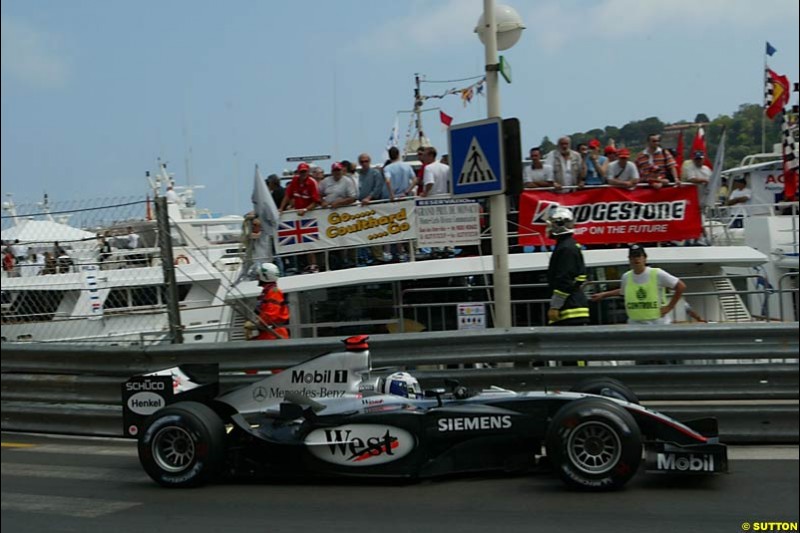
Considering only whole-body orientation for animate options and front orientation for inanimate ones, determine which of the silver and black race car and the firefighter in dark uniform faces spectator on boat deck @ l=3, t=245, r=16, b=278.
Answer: the firefighter in dark uniform

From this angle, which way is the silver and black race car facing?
to the viewer's right

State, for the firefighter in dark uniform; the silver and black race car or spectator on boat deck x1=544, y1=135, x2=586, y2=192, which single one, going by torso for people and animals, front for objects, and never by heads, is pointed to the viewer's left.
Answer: the firefighter in dark uniform

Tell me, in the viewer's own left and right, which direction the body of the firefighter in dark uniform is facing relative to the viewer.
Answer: facing to the left of the viewer

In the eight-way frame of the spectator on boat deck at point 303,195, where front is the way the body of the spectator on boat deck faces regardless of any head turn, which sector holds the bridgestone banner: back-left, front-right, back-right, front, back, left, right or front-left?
left

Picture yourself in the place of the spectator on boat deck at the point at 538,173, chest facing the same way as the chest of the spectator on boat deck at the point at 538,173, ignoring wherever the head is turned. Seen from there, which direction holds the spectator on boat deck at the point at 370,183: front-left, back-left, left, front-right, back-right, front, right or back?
right

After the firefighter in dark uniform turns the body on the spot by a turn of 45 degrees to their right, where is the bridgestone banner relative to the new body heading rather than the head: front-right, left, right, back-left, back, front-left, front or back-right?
front-right

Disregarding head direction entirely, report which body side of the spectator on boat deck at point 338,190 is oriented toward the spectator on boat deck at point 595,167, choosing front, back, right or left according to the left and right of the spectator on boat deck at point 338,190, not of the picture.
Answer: left

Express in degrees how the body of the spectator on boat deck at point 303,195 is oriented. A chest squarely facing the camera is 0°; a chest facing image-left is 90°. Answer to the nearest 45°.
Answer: approximately 0°

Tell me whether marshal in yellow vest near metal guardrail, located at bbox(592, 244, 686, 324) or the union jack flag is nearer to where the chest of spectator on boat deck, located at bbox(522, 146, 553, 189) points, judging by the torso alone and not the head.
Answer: the marshal in yellow vest near metal guardrail
